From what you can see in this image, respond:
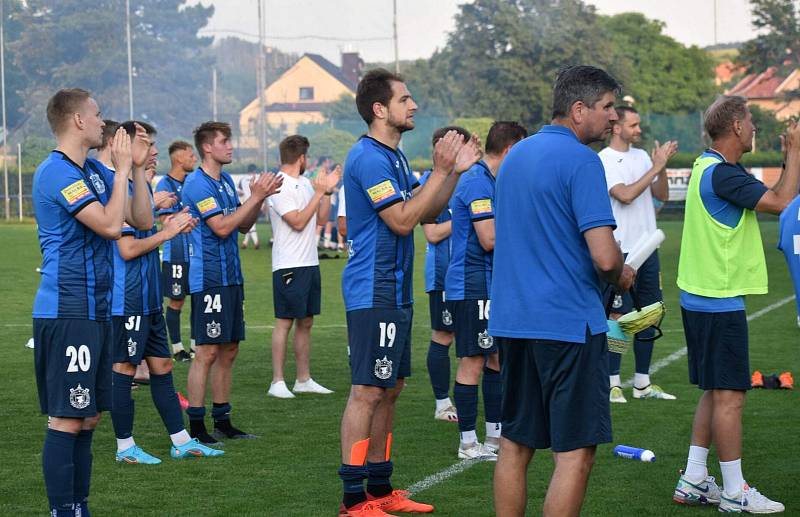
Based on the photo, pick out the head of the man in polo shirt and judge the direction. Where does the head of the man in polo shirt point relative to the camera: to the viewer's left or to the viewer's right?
to the viewer's right

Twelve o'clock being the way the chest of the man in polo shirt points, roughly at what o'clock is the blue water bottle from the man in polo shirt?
The blue water bottle is roughly at 11 o'clock from the man in polo shirt.

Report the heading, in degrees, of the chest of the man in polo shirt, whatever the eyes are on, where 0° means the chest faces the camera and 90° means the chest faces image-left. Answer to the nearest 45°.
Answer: approximately 225°

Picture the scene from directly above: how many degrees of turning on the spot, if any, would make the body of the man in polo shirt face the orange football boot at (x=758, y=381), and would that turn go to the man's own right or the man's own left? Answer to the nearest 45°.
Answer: approximately 45° to the man's own left
